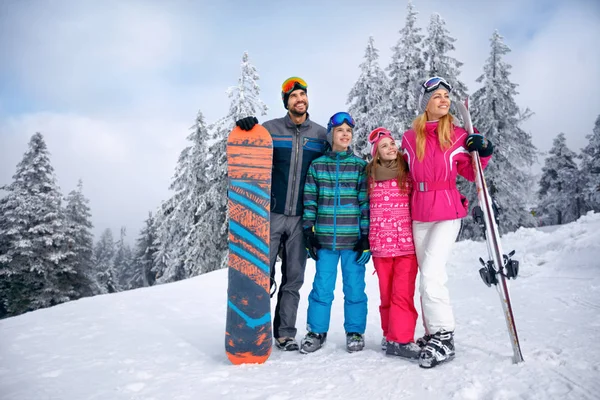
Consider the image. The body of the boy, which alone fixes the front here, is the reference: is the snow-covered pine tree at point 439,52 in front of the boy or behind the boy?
behind

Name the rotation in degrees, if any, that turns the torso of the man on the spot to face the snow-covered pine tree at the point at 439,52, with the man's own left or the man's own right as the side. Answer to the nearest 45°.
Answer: approximately 135° to the man's own left

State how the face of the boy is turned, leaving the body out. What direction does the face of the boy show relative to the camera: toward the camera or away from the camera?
toward the camera

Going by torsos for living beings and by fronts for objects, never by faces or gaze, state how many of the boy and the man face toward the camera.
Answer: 2

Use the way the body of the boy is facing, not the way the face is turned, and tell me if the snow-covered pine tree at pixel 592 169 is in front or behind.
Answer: behind

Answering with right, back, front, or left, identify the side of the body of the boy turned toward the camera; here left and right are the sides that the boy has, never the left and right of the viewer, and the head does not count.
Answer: front

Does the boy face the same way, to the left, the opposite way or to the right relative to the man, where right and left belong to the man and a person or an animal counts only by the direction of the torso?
the same way

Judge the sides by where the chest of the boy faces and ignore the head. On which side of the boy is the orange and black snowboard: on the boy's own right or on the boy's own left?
on the boy's own right

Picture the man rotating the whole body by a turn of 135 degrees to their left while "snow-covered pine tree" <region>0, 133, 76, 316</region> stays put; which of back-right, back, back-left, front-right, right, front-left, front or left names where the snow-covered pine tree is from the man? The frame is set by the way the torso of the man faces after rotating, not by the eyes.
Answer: left

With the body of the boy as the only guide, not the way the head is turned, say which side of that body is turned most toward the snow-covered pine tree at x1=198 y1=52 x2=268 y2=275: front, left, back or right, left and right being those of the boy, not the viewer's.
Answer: back

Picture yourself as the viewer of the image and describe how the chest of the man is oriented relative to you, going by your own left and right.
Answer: facing the viewer

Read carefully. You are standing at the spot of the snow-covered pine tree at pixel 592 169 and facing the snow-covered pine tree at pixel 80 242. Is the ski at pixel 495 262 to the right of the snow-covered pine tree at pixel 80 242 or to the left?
left

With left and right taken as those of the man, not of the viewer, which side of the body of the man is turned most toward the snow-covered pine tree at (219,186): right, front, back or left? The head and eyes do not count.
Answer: back
